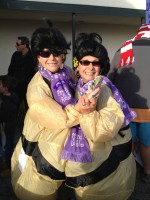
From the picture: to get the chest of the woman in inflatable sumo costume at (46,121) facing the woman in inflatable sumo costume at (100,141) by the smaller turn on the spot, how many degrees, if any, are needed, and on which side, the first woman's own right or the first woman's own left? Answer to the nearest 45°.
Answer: approximately 45° to the first woman's own left

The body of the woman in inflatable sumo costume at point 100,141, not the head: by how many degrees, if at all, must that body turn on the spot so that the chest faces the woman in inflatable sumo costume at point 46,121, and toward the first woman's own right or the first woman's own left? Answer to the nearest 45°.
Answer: approximately 45° to the first woman's own right

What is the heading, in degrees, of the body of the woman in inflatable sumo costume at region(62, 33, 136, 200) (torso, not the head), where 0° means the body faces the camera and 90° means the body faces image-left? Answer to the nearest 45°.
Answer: approximately 45°

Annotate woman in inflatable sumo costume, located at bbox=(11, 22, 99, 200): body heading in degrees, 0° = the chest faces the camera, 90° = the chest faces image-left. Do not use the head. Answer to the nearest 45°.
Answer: approximately 315°
